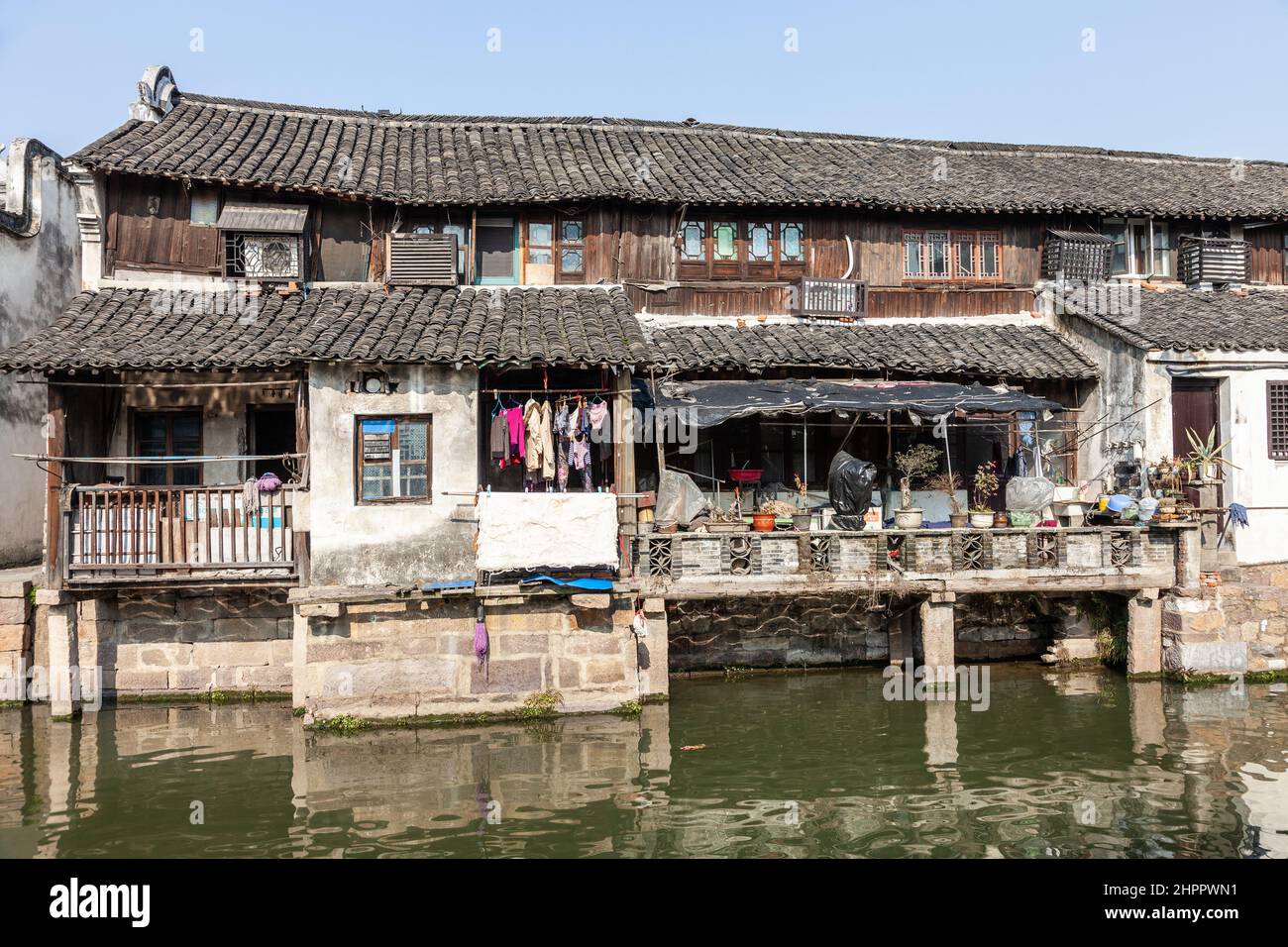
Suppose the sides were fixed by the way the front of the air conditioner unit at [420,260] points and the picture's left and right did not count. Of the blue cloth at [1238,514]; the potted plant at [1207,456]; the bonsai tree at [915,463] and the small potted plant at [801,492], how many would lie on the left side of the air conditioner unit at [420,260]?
4

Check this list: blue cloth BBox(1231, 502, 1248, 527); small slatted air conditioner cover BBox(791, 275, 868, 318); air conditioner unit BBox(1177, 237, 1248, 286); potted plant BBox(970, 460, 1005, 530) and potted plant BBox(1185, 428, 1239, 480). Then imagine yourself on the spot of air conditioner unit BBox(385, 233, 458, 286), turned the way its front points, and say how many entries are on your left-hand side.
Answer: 5

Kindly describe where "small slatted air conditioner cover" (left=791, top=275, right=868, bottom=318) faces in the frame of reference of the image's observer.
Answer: facing the viewer

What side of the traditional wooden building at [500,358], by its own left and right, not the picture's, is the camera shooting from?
front

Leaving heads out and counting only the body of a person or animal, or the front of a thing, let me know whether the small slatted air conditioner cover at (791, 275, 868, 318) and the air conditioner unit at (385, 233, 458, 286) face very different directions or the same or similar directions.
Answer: same or similar directions

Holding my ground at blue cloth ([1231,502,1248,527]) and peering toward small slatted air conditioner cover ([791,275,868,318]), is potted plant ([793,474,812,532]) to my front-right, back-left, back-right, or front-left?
front-left

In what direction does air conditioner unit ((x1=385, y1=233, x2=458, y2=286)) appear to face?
toward the camera

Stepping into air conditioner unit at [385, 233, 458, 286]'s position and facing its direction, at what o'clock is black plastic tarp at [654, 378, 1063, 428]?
The black plastic tarp is roughly at 10 o'clock from the air conditioner unit.

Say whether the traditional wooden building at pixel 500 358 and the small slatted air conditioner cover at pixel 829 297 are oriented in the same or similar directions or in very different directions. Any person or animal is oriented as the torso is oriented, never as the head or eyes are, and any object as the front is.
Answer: same or similar directions

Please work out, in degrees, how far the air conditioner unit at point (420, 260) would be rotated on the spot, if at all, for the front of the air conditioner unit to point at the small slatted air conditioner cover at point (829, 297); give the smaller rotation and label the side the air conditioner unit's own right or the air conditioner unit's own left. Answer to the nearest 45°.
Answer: approximately 90° to the air conditioner unit's own left

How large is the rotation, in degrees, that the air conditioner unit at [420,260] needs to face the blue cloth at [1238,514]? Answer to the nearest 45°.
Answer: approximately 90° to its left

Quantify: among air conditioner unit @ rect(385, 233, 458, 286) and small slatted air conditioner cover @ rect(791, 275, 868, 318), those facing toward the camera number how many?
2
